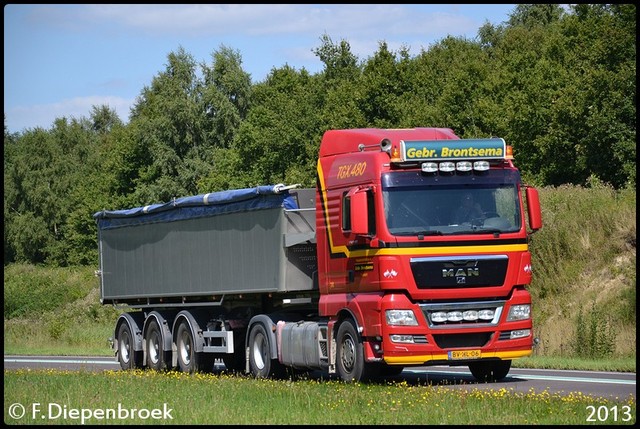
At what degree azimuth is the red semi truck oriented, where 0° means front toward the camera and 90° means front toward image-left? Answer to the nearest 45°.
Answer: approximately 315°
